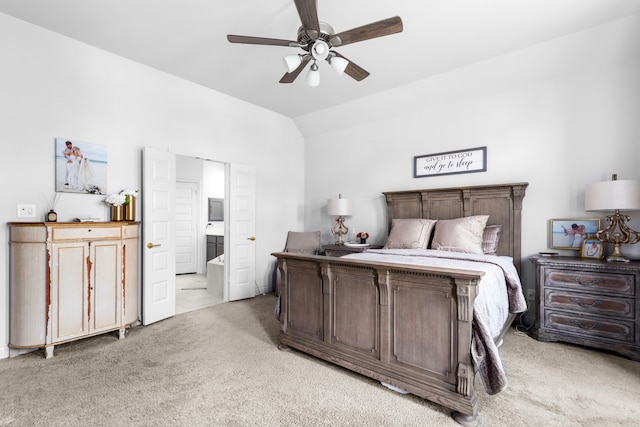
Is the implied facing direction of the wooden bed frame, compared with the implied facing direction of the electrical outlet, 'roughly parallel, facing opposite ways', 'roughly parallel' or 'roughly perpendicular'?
roughly perpendicular

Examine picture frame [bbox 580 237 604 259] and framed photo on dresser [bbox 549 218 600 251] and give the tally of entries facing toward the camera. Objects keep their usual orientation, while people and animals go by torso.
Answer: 2

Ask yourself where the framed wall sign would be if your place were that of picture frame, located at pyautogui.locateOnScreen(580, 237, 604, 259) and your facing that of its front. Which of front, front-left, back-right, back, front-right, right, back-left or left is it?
right

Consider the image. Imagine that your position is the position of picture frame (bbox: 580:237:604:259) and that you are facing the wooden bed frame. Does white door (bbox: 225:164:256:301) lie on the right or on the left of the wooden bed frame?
right

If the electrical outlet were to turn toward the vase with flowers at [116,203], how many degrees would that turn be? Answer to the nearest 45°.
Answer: approximately 90° to its left

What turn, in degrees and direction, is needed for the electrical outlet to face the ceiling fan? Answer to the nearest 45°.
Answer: approximately 45° to its left

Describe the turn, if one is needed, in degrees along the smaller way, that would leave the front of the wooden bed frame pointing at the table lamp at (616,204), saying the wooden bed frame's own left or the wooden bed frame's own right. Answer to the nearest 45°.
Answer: approximately 180°

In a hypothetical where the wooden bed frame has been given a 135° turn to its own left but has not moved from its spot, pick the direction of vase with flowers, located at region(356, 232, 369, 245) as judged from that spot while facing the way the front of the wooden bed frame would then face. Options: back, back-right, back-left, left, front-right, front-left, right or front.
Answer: left
